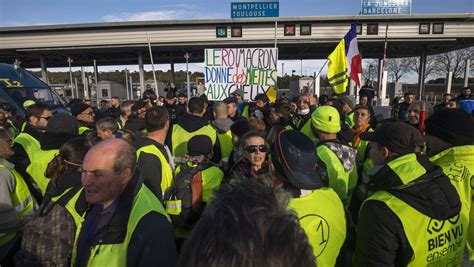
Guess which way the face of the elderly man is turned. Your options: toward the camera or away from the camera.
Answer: toward the camera

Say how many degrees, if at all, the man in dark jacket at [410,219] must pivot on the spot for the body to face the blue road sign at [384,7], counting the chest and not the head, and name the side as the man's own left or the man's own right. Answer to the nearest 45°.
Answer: approximately 45° to the man's own right

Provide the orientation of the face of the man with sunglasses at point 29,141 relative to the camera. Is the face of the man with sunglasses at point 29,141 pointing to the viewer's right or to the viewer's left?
to the viewer's right

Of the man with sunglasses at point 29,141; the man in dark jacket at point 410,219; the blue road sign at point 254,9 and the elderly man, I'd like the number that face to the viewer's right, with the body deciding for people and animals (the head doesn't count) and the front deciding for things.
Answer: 1

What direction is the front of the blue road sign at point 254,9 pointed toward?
toward the camera

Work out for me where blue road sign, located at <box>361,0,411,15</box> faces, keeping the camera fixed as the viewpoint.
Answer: facing the viewer

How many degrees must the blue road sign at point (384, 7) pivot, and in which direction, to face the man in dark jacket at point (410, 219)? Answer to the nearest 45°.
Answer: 0° — it already faces them

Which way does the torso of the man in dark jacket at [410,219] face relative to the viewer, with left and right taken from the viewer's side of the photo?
facing away from the viewer and to the left of the viewer

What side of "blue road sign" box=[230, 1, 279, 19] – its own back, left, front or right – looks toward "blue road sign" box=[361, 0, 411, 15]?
left

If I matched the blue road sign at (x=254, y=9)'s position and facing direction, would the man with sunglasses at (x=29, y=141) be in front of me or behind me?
in front

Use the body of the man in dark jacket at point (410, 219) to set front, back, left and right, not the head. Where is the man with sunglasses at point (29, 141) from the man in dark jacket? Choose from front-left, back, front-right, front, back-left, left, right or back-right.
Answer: front-left

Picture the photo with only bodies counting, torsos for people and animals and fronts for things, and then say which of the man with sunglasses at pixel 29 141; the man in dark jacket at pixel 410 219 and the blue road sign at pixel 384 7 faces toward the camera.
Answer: the blue road sign

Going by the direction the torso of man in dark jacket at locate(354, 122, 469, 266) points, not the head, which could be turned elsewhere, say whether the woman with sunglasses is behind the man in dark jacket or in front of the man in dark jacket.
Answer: in front
